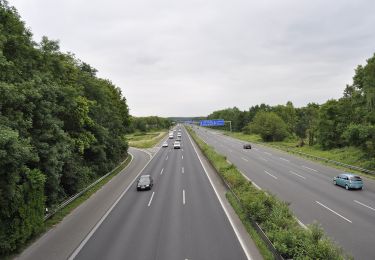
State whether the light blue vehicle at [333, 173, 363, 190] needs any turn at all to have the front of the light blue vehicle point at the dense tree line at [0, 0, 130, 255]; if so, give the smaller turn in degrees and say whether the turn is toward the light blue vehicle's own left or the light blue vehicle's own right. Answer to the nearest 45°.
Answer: approximately 90° to the light blue vehicle's own left

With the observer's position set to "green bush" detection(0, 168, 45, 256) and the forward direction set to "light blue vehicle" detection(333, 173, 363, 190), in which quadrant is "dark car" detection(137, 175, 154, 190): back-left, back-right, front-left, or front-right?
front-left

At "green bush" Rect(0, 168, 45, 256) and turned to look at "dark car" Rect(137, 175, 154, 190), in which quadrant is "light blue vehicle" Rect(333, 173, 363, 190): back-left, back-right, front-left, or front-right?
front-right

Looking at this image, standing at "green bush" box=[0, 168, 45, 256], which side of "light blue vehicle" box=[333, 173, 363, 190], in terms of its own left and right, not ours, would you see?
left

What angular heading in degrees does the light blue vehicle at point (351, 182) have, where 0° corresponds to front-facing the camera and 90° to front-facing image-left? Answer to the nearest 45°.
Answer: approximately 135°
